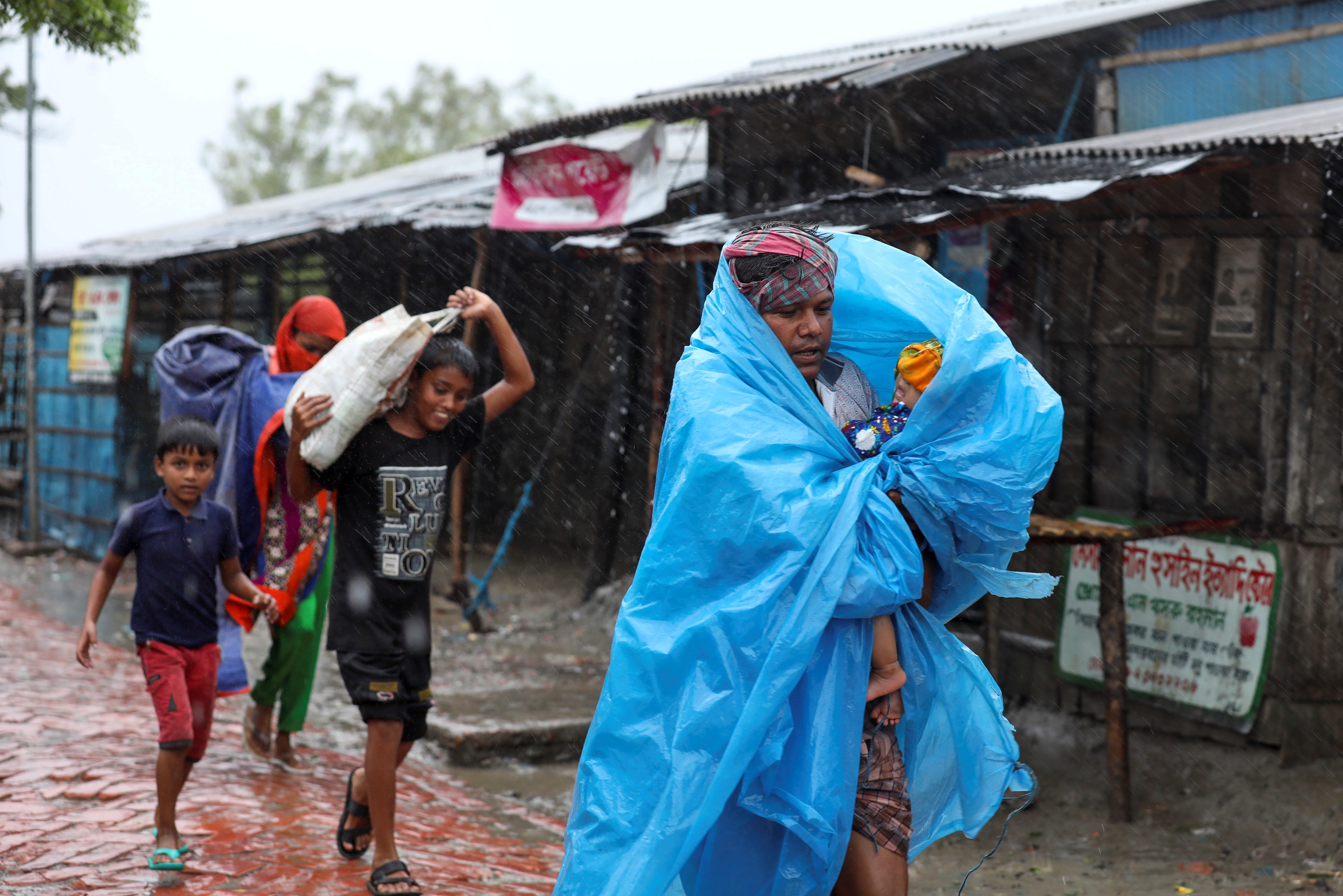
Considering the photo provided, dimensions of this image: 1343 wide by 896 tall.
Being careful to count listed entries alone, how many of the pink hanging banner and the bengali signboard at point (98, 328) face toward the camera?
2

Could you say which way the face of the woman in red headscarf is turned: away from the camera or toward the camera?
toward the camera

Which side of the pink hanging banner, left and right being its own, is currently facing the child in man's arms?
front

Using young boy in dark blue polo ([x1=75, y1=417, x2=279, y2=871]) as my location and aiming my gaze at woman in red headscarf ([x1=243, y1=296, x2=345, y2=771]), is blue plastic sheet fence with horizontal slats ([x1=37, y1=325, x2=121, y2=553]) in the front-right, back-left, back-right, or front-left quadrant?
front-left

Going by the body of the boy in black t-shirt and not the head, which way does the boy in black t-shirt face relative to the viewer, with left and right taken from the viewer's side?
facing the viewer and to the right of the viewer

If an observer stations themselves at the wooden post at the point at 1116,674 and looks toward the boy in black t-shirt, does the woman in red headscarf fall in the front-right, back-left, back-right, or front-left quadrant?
front-right

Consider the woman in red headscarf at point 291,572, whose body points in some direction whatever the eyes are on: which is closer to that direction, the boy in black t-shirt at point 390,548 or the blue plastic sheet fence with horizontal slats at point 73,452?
the boy in black t-shirt

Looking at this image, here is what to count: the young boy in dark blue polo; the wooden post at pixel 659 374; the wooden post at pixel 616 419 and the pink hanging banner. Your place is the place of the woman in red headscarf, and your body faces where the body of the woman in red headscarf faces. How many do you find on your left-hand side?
3

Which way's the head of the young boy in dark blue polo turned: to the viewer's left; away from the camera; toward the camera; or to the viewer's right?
toward the camera

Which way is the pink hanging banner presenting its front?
toward the camera

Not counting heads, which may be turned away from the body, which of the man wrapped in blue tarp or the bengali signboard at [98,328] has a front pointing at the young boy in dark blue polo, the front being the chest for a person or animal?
the bengali signboard

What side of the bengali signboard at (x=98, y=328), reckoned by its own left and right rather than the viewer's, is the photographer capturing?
front

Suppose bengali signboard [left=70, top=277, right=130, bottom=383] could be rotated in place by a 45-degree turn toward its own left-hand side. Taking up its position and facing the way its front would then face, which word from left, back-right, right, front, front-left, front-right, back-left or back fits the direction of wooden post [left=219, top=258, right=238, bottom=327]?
front

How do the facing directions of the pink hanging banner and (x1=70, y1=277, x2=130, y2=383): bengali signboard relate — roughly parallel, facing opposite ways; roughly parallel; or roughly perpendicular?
roughly parallel

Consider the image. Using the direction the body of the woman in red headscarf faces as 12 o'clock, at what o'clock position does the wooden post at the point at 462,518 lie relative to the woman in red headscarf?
The wooden post is roughly at 8 o'clock from the woman in red headscarf.

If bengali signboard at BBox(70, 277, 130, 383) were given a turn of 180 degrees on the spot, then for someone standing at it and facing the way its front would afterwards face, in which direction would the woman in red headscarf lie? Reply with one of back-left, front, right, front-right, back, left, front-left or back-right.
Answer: back
